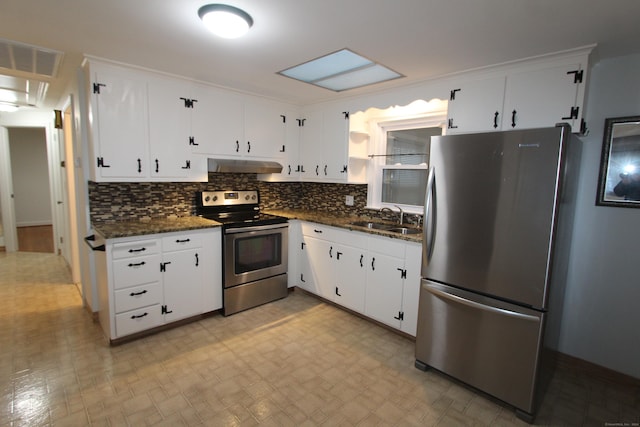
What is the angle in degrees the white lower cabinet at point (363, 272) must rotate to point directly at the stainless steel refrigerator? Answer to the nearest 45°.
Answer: approximately 90° to its left

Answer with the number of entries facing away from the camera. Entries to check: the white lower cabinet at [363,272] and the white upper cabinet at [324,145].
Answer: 0

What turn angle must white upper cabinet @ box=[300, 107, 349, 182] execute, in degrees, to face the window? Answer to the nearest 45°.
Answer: approximately 135° to its left

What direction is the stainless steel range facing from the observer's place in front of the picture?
facing the viewer and to the right of the viewer

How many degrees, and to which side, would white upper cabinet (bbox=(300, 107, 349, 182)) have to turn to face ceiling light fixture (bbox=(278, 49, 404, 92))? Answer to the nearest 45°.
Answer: approximately 45° to its left

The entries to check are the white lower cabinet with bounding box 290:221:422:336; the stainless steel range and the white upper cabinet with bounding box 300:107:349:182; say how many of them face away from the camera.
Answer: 0

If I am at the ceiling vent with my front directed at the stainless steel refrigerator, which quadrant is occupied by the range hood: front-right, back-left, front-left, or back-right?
front-left

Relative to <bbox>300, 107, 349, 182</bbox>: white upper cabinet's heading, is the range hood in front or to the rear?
in front

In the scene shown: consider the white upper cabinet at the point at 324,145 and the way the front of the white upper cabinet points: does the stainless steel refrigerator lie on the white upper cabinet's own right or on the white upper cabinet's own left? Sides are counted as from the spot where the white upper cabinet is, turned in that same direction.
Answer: on the white upper cabinet's own left

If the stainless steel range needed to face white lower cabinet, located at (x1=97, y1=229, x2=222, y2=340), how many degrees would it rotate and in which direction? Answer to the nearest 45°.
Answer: approximately 90° to its right

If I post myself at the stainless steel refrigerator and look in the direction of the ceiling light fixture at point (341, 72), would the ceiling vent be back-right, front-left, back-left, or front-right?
front-left
